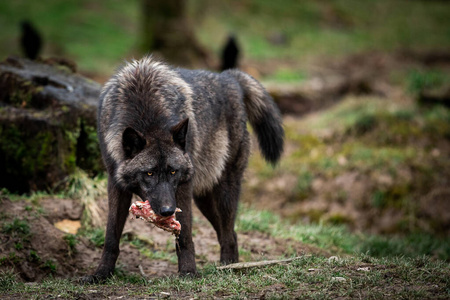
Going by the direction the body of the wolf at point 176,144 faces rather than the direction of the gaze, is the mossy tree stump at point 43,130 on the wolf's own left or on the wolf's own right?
on the wolf's own right

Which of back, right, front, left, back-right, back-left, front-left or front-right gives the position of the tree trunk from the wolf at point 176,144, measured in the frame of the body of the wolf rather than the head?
back-right

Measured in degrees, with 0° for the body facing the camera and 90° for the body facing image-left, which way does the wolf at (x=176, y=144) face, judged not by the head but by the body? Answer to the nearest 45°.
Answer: approximately 45°

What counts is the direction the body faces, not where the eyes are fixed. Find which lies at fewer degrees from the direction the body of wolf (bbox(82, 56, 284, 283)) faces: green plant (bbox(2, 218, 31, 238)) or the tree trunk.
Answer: the green plant

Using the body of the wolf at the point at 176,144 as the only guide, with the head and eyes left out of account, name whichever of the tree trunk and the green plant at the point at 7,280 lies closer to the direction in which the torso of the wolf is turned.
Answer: the green plant

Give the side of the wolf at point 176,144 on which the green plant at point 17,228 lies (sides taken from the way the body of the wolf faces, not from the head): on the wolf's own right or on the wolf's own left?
on the wolf's own right

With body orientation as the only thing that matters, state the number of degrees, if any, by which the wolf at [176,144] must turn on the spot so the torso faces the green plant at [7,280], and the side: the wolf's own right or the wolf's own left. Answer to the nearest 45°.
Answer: approximately 45° to the wolf's own right

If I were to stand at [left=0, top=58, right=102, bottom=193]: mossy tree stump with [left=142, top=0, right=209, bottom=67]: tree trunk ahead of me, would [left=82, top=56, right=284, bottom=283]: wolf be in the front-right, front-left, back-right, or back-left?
back-right
